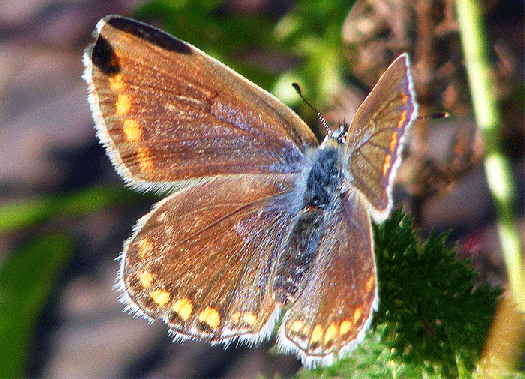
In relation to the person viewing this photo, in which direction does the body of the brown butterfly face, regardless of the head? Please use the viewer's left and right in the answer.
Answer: facing away from the viewer and to the right of the viewer

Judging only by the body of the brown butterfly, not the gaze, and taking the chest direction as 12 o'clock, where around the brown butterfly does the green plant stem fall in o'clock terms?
The green plant stem is roughly at 1 o'clock from the brown butterfly.
